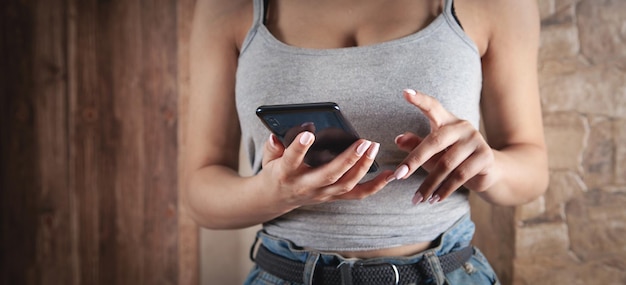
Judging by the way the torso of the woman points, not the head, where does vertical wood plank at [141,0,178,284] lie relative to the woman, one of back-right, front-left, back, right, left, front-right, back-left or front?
back-right

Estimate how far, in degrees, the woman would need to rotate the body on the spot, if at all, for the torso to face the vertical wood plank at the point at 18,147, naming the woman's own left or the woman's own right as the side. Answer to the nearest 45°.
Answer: approximately 135° to the woman's own right

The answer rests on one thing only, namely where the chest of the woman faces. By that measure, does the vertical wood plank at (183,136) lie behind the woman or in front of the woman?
behind

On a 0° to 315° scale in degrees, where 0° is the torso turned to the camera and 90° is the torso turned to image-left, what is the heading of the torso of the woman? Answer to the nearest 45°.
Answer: approximately 0°

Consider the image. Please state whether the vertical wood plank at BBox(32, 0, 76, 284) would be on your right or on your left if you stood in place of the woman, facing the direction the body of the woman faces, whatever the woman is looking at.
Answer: on your right

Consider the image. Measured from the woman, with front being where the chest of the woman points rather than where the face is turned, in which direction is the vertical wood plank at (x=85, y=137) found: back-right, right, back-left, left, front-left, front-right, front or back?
back-right
